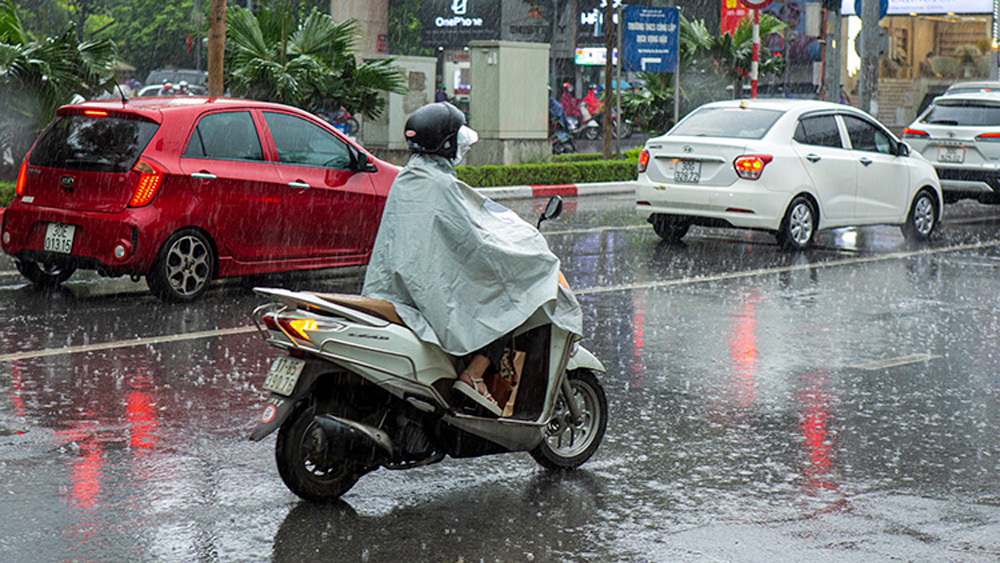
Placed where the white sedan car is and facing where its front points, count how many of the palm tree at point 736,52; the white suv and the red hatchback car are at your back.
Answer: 1

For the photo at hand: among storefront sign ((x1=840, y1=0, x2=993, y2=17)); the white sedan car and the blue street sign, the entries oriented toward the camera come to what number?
2

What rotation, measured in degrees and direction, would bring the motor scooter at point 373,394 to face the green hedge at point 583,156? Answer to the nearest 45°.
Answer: approximately 45° to its left

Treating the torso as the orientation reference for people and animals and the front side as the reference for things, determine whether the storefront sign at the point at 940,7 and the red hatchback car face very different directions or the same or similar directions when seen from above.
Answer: very different directions

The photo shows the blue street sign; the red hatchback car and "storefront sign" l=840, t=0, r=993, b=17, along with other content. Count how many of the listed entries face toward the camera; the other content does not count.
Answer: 2

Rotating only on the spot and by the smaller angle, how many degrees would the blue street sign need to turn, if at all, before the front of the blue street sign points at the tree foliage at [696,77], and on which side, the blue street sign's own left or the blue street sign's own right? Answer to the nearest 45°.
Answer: approximately 180°

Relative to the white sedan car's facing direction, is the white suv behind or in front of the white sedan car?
in front

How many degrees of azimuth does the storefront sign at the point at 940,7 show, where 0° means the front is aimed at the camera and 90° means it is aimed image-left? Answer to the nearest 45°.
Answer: approximately 0°

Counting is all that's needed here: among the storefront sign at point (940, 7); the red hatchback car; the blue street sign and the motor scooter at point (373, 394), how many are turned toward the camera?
2

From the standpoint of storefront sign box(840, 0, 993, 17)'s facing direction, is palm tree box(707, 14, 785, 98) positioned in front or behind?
in front
